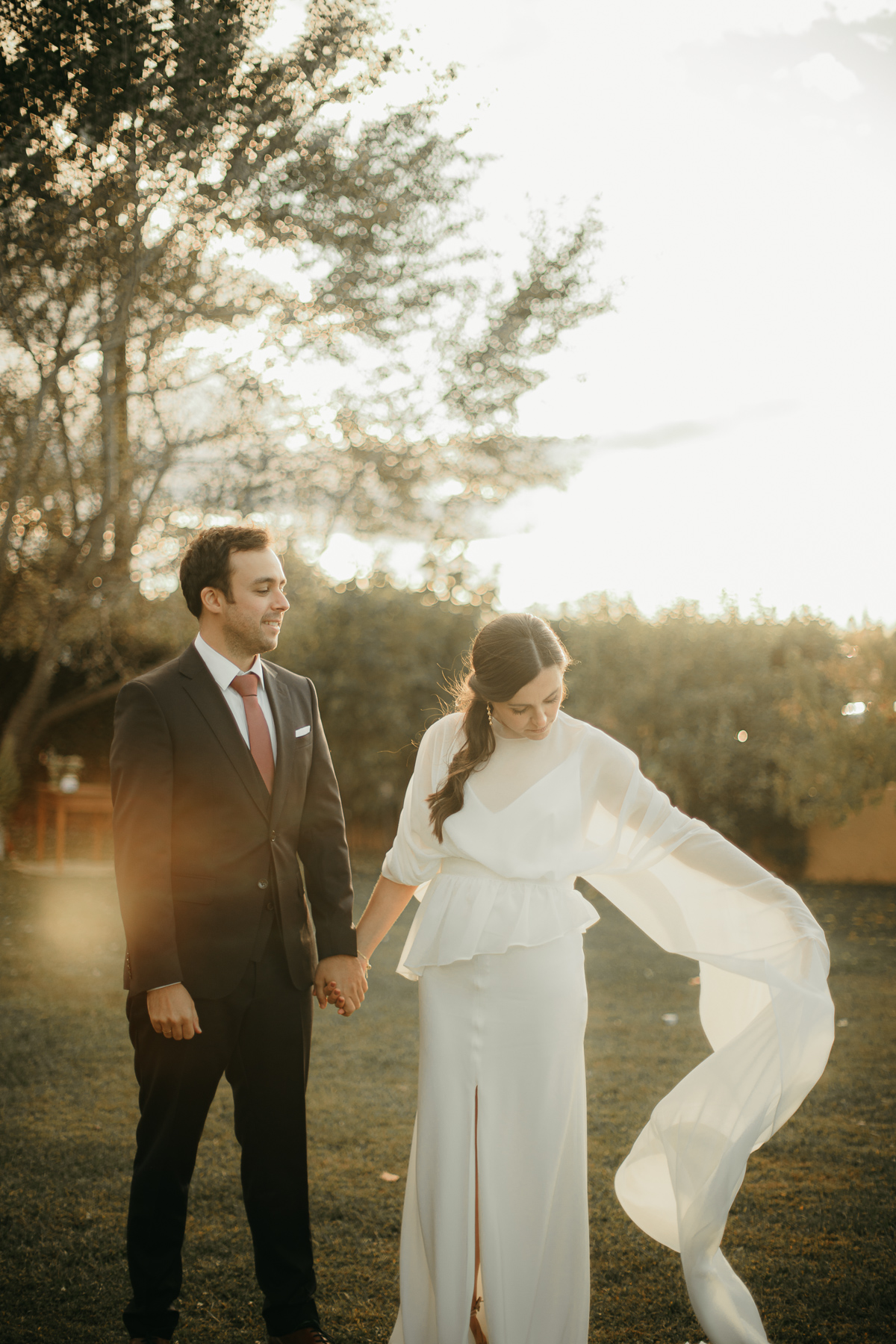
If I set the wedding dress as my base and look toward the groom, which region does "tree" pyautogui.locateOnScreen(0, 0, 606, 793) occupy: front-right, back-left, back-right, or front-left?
front-right

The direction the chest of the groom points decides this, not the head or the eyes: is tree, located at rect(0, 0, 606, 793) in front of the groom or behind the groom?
behind

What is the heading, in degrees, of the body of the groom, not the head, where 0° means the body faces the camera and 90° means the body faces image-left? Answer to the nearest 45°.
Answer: approximately 315°

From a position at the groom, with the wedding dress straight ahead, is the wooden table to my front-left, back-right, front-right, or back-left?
back-left

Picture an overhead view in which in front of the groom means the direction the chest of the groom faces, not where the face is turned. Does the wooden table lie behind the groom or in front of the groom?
behind
